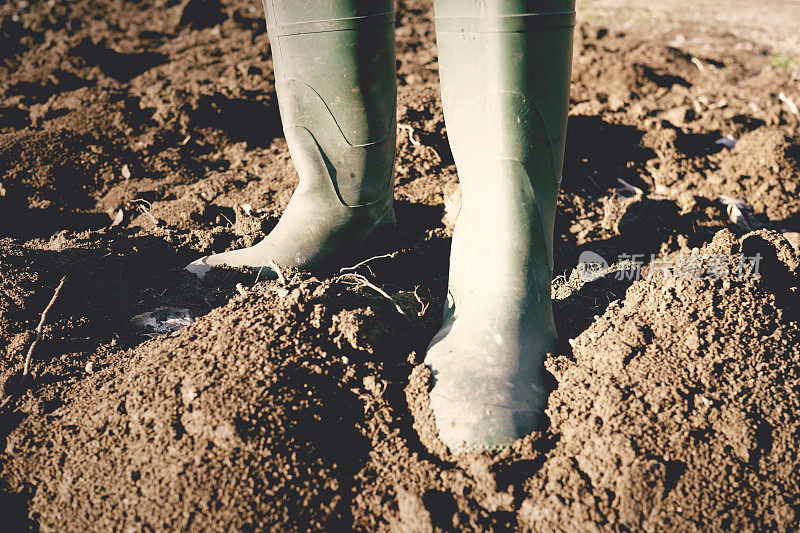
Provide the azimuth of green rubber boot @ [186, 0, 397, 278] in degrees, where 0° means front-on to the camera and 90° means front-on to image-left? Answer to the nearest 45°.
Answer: approximately 90°

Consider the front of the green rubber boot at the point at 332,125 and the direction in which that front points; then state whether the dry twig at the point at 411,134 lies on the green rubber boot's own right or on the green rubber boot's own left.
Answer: on the green rubber boot's own right

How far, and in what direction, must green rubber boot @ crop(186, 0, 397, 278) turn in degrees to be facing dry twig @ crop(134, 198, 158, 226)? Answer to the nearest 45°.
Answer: approximately 45° to its right

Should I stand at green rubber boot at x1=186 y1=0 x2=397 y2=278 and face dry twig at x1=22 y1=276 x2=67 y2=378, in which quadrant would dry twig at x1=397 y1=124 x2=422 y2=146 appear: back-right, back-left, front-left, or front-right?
back-right

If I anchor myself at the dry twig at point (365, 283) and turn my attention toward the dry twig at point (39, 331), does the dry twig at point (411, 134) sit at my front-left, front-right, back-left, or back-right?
back-right

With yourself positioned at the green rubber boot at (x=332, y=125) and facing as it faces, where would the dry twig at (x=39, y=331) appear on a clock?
The dry twig is roughly at 11 o'clock from the green rubber boot.
